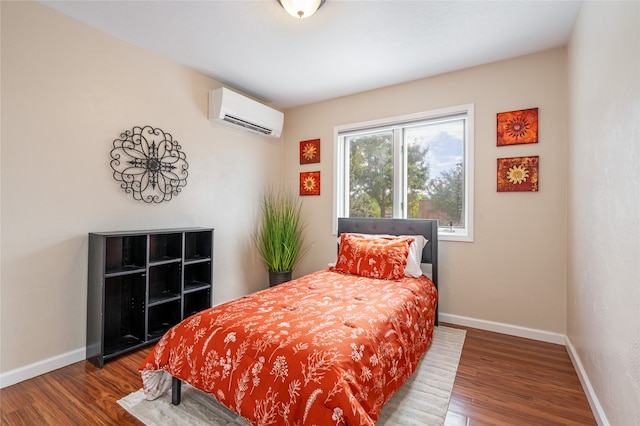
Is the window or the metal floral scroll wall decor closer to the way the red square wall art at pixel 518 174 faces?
the metal floral scroll wall decor

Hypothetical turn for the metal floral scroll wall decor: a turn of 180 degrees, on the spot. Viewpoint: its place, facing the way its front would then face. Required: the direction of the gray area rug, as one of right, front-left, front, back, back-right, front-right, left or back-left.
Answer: back

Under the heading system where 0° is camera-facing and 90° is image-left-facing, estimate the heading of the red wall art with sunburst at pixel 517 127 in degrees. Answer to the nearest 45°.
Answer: approximately 0°

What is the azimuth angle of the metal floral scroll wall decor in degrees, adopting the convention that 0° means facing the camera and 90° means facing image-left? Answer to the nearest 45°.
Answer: approximately 315°

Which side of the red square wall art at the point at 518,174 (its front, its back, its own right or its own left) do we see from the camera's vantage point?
front

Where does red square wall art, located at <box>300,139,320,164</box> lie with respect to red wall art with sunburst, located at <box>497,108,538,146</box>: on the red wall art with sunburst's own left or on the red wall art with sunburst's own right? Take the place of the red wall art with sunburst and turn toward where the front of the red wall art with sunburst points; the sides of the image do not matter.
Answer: on the red wall art with sunburst's own right

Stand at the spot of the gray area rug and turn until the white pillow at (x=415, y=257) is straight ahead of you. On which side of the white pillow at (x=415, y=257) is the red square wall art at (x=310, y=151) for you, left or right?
left

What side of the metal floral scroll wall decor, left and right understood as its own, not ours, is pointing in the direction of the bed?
front

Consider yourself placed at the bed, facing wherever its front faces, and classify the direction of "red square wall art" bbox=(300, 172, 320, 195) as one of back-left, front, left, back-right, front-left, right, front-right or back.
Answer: back-right

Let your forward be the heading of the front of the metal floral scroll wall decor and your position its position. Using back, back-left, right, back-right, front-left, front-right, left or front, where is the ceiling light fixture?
front

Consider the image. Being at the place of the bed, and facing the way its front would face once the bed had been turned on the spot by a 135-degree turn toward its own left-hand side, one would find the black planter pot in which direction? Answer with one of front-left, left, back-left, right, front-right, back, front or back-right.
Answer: left

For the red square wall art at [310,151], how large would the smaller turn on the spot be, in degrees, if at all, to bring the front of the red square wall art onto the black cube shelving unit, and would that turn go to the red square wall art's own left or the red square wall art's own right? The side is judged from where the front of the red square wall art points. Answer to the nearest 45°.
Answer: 0° — it already faces it

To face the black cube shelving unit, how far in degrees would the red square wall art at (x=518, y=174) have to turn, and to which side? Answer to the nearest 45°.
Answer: approximately 45° to its right

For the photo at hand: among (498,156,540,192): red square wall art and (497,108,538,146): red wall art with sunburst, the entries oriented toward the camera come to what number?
2

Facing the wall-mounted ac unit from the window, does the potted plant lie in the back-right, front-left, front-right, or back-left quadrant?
front-right

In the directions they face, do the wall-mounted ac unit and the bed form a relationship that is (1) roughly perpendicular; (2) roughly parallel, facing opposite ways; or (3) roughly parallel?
roughly perpendicular

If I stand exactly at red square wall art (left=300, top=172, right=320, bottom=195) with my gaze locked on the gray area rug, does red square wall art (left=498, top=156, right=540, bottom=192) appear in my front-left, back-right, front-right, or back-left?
front-left

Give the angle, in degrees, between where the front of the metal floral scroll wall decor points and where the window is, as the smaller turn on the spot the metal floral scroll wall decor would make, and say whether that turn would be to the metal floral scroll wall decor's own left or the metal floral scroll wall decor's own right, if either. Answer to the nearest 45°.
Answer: approximately 45° to the metal floral scroll wall decor's own left
